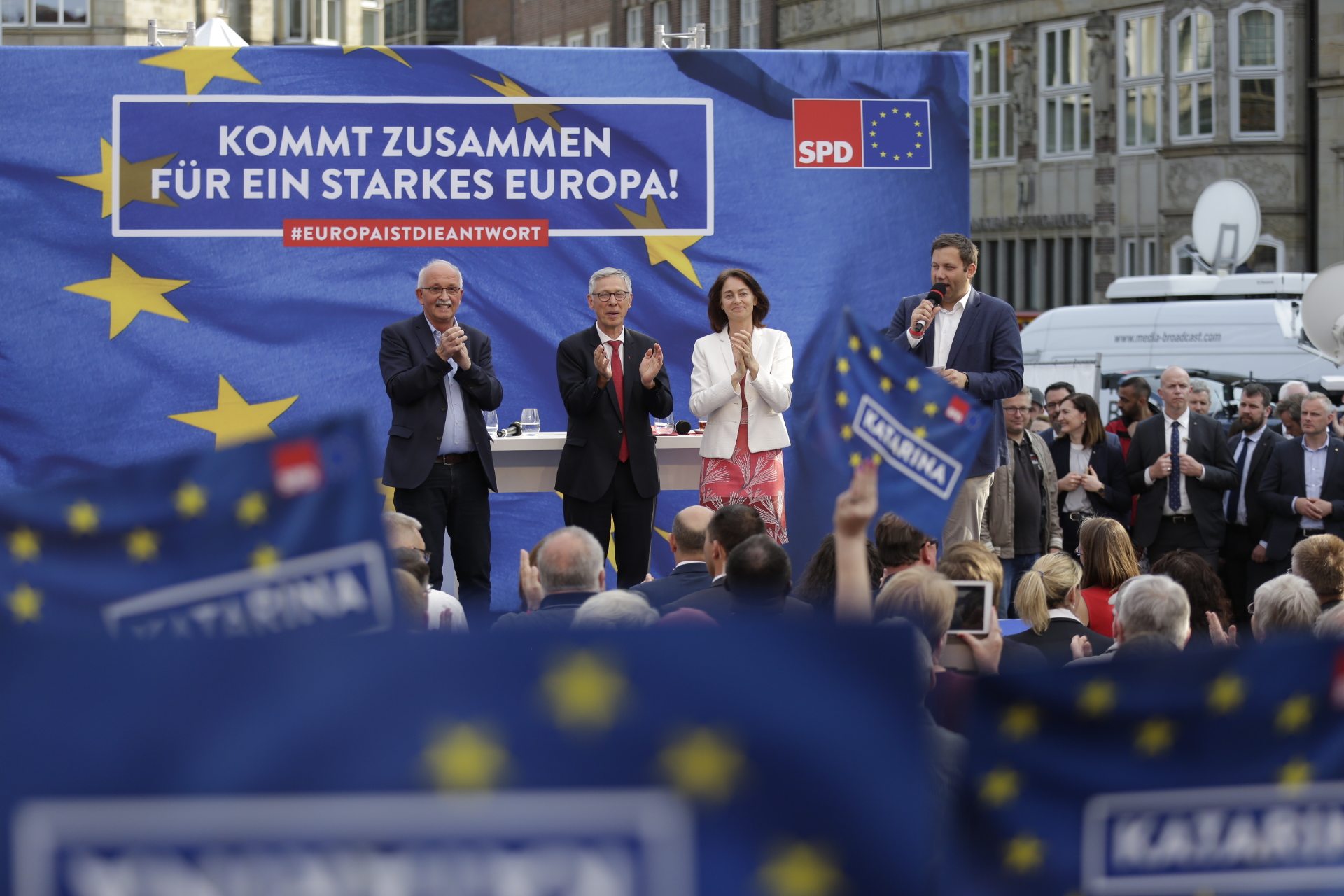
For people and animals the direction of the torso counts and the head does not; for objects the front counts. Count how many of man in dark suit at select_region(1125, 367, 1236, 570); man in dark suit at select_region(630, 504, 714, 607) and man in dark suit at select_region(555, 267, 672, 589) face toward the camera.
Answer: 2

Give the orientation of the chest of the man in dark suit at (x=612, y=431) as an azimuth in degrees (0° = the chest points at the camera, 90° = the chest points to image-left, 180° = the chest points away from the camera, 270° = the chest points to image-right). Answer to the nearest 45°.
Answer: approximately 0°

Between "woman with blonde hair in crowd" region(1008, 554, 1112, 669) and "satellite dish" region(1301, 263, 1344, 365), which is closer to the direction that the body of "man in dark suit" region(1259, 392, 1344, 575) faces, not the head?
the woman with blonde hair in crowd

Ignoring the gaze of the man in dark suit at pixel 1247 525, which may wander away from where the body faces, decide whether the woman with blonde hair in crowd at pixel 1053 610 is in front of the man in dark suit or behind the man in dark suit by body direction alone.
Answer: in front

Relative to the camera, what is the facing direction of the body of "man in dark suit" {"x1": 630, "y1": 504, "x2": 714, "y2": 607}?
away from the camera

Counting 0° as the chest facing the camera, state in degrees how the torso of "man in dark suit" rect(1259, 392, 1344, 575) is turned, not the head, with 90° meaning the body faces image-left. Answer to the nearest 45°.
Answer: approximately 0°

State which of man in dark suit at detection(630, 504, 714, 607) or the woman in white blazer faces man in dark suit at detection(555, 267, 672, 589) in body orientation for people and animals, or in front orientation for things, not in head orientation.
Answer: man in dark suit at detection(630, 504, 714, 607)

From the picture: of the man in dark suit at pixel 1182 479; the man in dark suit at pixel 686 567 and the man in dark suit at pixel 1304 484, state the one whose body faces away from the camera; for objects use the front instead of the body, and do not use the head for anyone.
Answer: the man in dark suit at pixel 686 567

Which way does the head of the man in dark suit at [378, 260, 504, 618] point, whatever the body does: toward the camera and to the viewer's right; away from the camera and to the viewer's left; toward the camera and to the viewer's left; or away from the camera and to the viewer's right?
toward the camera and to the viewer's right

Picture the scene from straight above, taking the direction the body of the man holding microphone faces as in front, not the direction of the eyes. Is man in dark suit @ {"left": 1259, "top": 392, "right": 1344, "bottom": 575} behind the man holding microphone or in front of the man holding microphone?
behind
